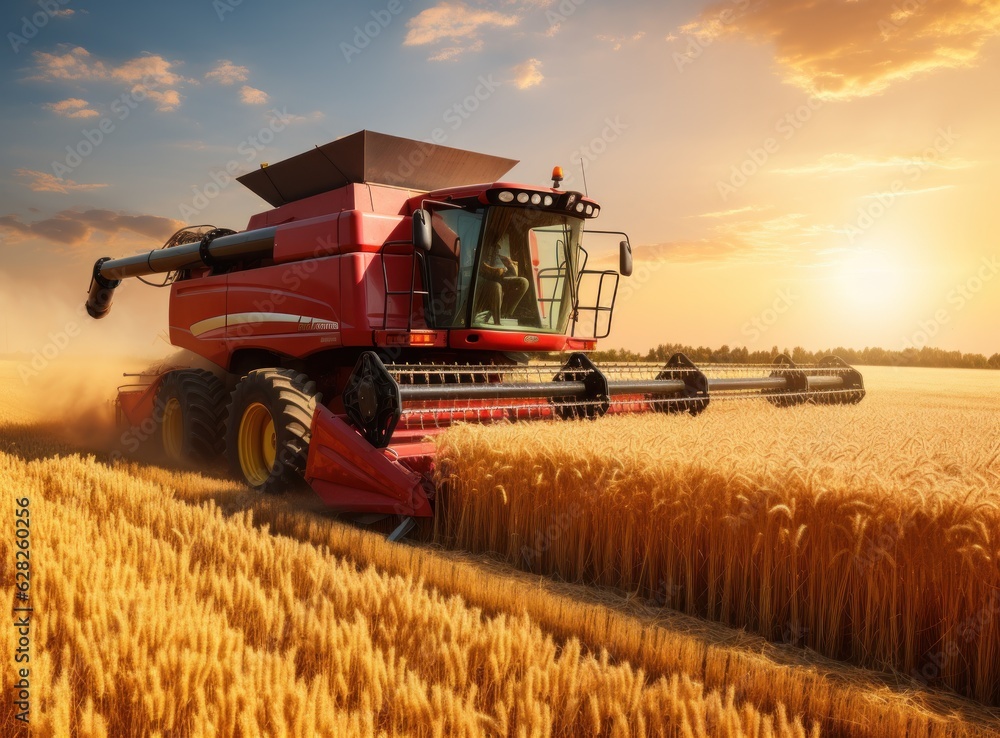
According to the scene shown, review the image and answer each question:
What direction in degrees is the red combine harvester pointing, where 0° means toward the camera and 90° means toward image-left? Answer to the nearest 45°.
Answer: approximately 315°
